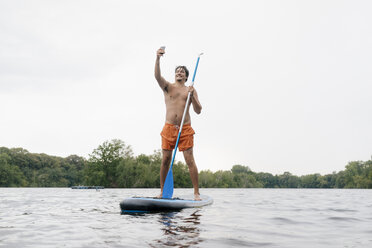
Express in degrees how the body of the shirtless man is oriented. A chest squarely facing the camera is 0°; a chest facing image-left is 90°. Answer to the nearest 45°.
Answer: approximately 0°
